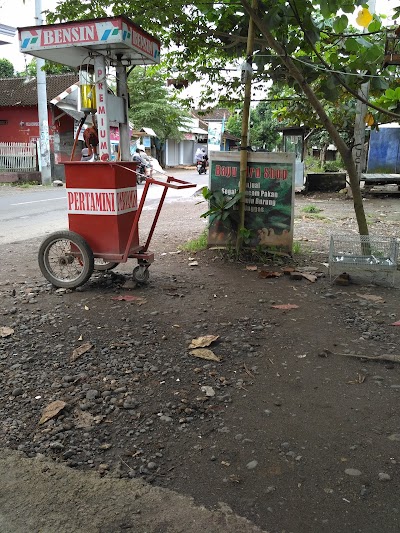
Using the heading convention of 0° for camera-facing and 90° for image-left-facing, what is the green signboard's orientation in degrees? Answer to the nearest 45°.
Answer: approximately 0°

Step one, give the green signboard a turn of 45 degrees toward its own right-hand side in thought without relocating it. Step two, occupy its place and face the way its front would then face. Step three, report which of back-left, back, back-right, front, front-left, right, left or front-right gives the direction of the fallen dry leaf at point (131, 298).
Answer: front

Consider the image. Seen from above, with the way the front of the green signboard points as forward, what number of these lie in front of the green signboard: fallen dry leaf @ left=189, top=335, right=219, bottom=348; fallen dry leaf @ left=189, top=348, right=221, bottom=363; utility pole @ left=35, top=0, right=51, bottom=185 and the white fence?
2

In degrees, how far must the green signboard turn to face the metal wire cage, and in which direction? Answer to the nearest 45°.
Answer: approximately 45° to its left

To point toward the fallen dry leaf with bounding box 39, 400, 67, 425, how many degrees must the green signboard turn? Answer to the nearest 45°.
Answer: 0° — it already faces it

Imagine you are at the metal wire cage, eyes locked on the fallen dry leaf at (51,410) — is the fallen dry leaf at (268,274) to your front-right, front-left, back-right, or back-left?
front-right

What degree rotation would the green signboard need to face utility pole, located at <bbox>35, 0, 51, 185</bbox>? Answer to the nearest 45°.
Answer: approximately 135° to its right

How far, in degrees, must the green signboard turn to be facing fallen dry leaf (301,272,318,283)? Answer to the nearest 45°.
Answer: approximately 45° to its left

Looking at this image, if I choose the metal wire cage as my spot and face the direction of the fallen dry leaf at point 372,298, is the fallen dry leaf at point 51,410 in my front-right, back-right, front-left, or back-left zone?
front-right

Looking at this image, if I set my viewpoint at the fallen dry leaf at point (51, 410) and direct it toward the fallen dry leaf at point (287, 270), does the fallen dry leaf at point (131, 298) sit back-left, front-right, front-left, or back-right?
front-left

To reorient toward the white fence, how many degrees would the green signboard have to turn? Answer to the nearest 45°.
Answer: approximately 135° to its right

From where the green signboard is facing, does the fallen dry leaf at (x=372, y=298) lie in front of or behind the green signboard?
in front

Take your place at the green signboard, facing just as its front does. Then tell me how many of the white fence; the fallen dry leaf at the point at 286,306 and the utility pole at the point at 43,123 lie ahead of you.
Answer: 1

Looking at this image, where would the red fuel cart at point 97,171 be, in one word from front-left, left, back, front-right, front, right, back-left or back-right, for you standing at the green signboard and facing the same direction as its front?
front-right

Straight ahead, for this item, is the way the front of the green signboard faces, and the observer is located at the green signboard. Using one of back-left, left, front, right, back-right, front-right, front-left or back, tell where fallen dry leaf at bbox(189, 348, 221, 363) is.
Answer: front
